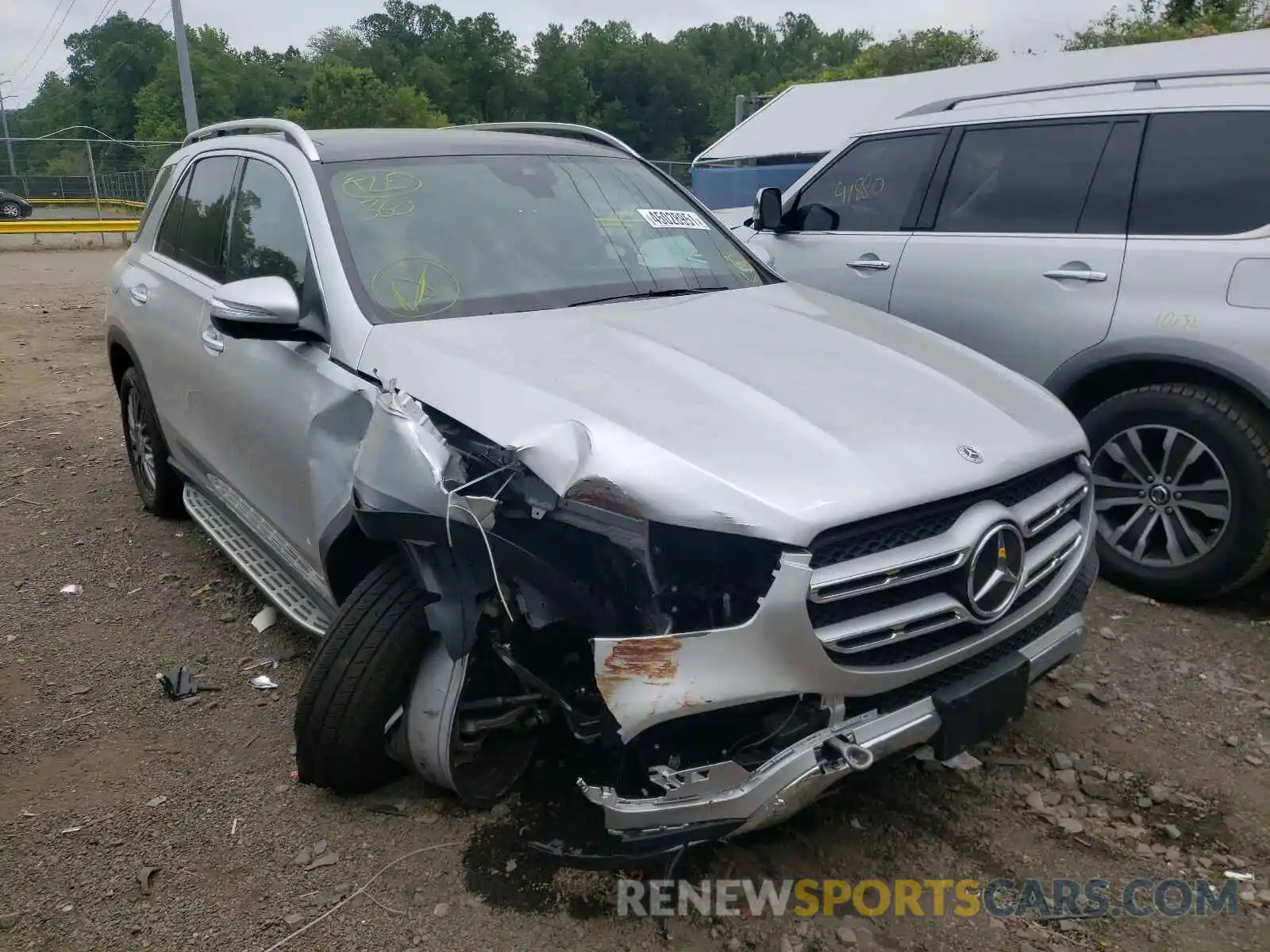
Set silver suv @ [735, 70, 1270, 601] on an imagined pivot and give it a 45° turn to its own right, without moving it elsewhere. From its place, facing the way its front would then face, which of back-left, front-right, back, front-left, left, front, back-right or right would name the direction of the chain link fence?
front-left

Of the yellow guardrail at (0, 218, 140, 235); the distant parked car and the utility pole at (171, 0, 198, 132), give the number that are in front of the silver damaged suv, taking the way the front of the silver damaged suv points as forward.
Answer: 0

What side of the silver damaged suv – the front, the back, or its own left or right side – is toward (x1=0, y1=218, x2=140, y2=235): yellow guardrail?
back

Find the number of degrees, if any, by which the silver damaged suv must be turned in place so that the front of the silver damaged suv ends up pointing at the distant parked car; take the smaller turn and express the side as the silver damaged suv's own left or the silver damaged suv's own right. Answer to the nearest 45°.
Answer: approximately 180°

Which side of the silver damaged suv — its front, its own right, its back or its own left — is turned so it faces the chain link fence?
back

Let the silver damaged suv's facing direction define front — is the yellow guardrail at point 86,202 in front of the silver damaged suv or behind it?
behind

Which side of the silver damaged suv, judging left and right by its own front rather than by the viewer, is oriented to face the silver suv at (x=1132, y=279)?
left

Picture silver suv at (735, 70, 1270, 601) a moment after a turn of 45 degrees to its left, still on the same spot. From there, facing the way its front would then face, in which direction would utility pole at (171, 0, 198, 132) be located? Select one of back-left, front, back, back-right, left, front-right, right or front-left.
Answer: front-right

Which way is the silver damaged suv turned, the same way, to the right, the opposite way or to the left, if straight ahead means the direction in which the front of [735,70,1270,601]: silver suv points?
the opposite way

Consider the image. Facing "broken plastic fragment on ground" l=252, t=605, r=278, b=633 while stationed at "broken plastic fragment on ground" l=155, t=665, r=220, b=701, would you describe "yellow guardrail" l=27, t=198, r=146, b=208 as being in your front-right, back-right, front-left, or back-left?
front-left

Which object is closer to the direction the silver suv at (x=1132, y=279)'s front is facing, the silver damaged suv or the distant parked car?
the distant parked car

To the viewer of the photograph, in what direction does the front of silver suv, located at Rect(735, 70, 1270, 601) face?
facing away from the viewer and to the left of the viewer

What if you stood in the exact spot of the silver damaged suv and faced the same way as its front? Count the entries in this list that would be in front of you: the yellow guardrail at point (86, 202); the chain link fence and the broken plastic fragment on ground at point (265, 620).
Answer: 0
